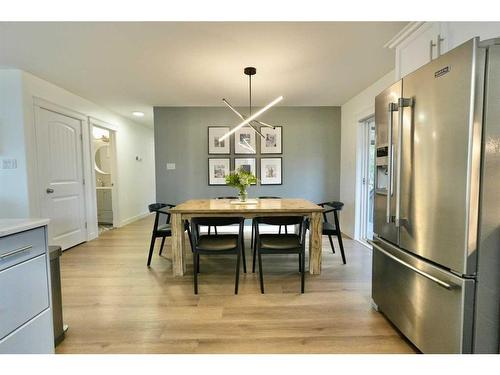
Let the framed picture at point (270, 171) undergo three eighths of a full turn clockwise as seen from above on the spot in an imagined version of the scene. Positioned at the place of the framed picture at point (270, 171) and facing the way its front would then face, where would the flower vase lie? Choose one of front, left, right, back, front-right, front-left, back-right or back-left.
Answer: back-left

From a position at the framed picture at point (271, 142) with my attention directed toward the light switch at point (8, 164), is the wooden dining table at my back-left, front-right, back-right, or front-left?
front-left

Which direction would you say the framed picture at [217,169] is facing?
toward the camera

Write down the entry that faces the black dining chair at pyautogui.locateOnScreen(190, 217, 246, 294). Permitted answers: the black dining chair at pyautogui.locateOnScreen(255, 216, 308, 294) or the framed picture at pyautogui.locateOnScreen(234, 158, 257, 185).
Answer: the framed picture

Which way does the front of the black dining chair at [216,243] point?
away from the camera

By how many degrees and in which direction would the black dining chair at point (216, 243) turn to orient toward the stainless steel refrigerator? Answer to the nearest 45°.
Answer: approximately 135° to its right

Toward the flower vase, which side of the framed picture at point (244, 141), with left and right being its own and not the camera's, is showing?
front

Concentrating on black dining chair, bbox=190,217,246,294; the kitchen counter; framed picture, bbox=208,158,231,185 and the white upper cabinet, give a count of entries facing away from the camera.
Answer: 1

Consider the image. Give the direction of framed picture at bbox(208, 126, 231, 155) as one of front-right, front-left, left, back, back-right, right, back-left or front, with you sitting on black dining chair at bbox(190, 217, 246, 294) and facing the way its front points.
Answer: front

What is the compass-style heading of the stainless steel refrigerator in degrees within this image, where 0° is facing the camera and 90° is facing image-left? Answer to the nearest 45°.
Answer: approximately 45°

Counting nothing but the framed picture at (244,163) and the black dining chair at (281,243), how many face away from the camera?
1

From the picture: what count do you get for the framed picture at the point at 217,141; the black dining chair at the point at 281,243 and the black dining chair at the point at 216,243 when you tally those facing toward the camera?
1

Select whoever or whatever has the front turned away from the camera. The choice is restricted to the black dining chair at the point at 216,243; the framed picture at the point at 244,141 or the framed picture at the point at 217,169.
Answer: the black dining chair

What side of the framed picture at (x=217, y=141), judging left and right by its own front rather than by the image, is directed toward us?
front

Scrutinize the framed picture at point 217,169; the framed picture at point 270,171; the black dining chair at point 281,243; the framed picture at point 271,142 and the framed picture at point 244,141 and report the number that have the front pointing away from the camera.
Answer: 1

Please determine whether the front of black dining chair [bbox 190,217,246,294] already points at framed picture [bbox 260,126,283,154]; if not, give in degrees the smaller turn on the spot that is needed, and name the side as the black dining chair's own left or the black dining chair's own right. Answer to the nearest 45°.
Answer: approximately 45° to the black dining chair's own right

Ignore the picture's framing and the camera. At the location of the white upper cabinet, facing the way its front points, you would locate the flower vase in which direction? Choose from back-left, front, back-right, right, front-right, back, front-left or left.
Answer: front-right

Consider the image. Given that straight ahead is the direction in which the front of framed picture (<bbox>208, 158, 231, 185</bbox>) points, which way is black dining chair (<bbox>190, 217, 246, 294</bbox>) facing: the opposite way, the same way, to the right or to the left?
the opposite way
